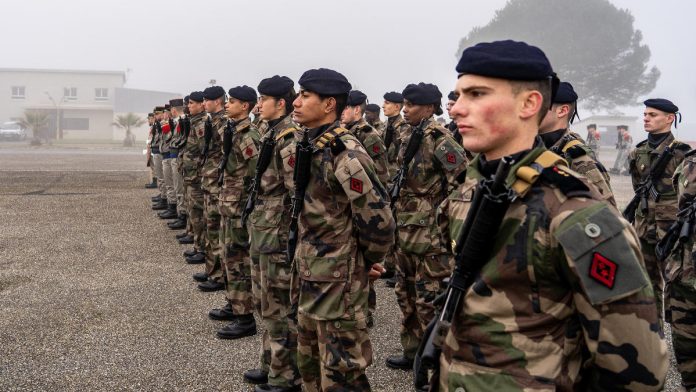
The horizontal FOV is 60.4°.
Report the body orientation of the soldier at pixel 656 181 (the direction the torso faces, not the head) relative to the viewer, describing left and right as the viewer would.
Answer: facing the viewer and to the left of the viewer

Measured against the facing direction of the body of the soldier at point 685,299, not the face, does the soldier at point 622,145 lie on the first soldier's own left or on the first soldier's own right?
on the first soldier's own right

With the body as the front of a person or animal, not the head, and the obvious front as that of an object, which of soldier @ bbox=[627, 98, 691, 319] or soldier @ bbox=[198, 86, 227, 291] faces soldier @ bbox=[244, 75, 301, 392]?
soldier @ bbox=[627, 98, 691, 319]

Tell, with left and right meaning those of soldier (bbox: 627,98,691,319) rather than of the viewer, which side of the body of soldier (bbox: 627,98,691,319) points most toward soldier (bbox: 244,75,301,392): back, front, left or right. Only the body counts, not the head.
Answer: front

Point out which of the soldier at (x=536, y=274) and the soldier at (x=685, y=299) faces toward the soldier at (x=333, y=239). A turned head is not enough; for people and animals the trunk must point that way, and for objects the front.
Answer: the soldier at (x=685, y=299)
